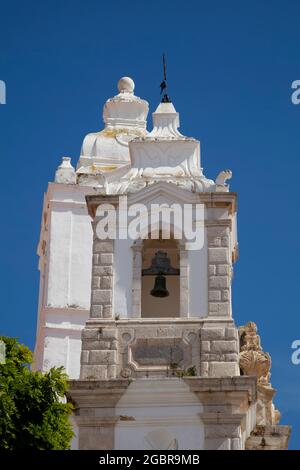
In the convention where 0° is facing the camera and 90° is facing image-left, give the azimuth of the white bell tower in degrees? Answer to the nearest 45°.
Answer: approximately 0°

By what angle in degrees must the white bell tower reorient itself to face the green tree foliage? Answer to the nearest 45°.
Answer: approximately 45° to its right
